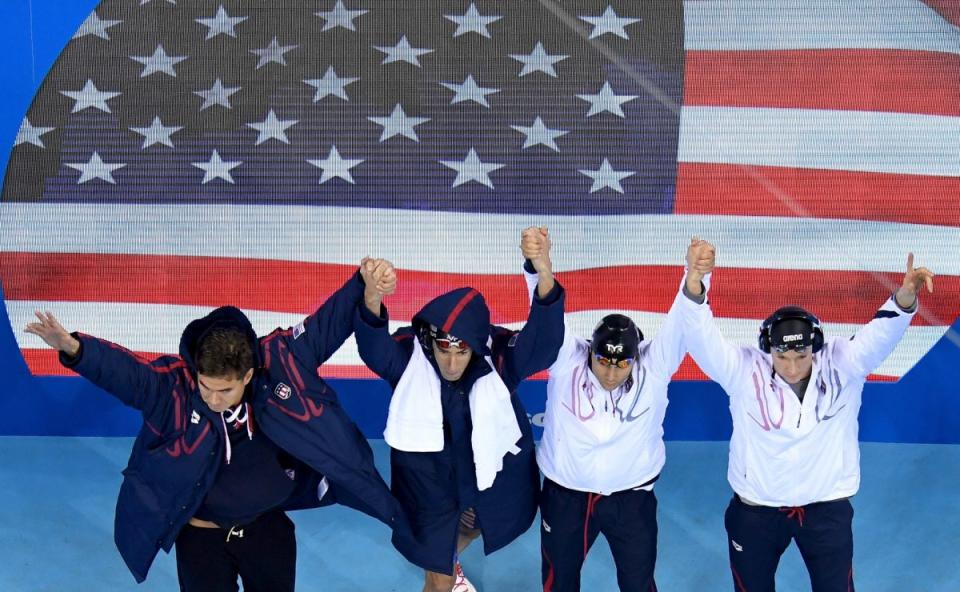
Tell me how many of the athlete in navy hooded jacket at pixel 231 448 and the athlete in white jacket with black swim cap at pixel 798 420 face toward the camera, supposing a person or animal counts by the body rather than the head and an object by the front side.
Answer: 2

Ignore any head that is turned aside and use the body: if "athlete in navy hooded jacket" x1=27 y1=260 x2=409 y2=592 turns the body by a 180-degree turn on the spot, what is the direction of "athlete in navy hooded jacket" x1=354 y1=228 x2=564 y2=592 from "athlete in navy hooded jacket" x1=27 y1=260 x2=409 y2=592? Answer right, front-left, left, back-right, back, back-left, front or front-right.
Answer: right

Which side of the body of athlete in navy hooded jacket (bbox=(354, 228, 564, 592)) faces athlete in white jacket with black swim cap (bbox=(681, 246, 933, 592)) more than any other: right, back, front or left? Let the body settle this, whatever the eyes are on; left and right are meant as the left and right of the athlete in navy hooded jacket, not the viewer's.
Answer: left

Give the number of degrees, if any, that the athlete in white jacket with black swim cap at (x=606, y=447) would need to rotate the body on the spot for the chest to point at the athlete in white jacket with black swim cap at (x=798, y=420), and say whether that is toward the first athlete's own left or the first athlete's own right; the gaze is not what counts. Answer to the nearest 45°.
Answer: approximately 90° to the first athlete's own left

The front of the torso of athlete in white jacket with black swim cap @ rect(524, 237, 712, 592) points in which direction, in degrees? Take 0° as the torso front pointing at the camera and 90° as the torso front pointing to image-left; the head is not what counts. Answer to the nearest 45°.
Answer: approximately 0°

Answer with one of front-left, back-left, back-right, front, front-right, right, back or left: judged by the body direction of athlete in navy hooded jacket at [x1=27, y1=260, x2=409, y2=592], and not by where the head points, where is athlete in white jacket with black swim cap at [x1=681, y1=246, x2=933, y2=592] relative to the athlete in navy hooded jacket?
left

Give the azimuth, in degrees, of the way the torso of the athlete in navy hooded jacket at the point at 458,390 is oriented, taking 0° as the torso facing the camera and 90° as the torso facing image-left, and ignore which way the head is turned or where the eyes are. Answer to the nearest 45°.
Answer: approximately 0°
